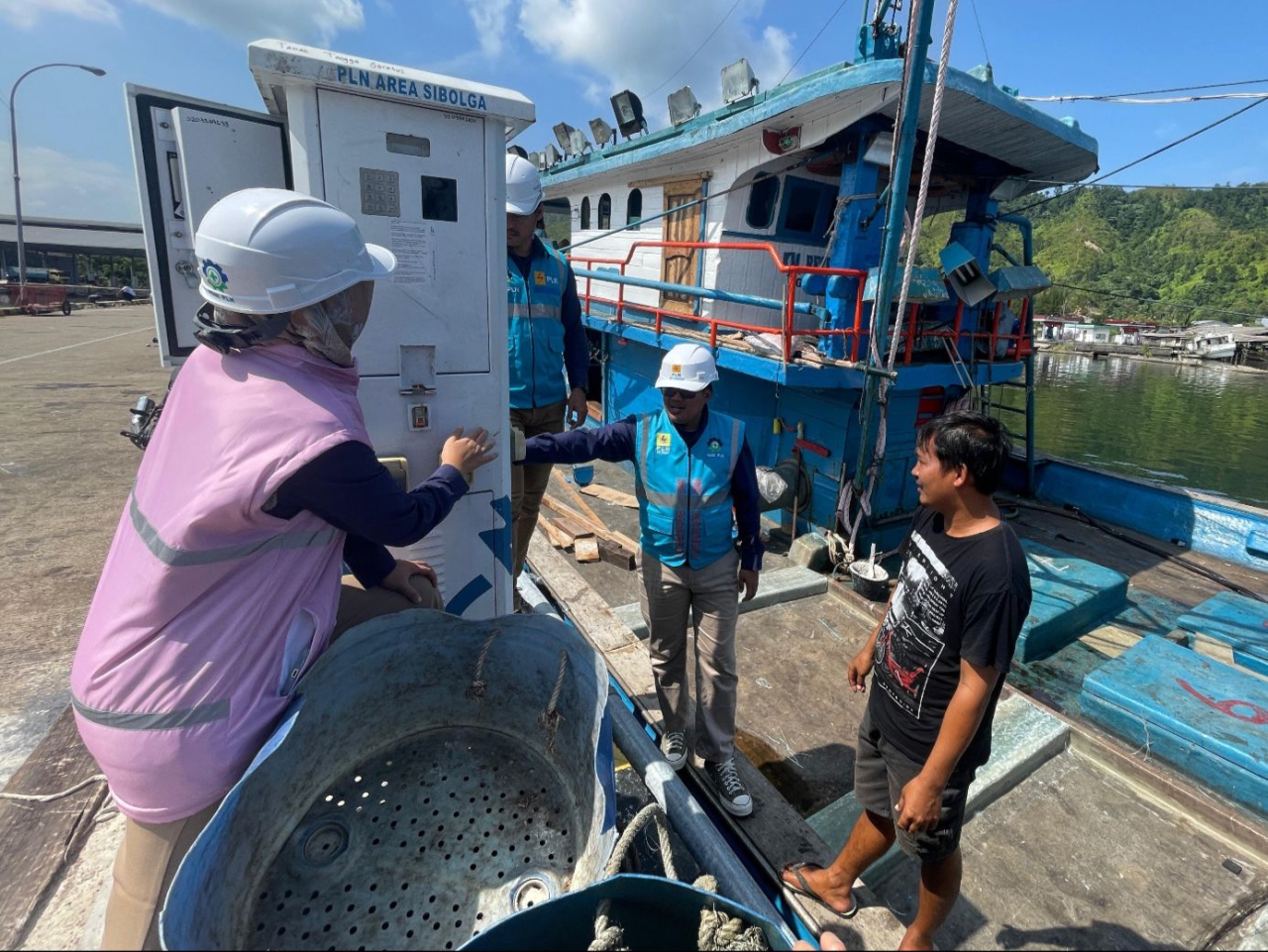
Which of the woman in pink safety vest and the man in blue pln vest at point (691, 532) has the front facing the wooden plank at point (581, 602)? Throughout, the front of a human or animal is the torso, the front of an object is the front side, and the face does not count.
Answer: the woman in pink safety vest

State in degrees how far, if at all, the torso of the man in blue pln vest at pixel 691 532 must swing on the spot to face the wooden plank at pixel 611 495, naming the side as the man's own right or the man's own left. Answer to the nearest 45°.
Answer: approximately 180°

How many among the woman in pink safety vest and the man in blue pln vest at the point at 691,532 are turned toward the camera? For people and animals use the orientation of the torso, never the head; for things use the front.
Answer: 1

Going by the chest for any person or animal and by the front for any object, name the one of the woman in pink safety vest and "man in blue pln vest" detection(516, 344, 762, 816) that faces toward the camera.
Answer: the man in blue pln vest

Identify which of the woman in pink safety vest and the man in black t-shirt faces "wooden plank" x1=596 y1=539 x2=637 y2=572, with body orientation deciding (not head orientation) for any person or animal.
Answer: the woman in pink safety vest

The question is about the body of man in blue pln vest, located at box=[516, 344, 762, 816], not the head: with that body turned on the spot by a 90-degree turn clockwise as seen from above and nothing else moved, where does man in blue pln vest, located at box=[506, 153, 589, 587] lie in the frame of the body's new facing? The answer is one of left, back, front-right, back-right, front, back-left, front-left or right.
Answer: front-right

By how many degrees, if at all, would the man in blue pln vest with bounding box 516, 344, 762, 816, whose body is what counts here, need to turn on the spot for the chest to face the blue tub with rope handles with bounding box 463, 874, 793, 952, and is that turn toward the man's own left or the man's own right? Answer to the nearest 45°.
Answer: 0° — they already face it

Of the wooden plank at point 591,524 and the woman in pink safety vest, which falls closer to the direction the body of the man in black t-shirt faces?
the woman in pink safety vest

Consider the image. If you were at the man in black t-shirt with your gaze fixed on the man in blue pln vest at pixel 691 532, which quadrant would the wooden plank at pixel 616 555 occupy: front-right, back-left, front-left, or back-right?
front-right

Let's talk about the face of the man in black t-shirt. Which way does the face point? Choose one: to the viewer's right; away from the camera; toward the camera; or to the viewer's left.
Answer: to the viewer's left

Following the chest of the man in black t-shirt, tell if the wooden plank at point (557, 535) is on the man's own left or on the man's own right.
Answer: on the man's own right

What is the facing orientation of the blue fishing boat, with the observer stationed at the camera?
facing the viewer and to the right of the viewer

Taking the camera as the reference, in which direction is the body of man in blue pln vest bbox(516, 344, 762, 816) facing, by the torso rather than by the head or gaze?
toward the camera

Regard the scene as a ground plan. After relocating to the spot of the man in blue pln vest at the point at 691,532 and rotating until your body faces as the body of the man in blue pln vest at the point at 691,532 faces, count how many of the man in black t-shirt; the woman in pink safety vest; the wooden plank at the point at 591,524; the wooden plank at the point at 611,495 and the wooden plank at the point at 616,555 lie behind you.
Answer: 3

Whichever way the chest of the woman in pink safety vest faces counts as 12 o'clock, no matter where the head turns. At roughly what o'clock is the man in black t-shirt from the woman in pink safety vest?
The man in black t-shirt is roughly at 2 o'clock from the woman in pink safety vest.
